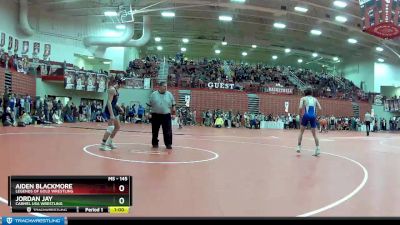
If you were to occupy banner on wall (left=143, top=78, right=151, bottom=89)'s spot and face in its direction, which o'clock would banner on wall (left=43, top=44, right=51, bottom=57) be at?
banner on wall (left=43, top=44, right=51, bottom=57) is roughly at 3 o'clock from banner on wall (left=143, top=78, right=151, bottom=89).

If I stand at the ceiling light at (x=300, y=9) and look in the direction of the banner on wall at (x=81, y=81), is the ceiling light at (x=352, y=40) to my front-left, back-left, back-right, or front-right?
back-right

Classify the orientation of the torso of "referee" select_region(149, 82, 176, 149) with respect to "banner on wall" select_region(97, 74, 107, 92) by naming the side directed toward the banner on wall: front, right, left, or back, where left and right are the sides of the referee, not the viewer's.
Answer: back

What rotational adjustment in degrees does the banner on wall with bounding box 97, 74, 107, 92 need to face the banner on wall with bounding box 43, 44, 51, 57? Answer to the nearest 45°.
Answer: approximately 90° to its right

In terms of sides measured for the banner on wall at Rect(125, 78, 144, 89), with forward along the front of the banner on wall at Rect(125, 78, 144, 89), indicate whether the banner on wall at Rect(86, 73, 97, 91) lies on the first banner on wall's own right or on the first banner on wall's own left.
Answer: on the first banner on wall's own right

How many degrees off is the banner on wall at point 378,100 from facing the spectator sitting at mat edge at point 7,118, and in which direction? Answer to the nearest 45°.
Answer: approximately 45° to its right
